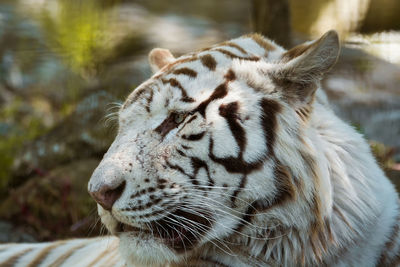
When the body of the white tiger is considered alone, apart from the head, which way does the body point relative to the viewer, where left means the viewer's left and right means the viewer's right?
facing the viewer and to the left of the viewer
